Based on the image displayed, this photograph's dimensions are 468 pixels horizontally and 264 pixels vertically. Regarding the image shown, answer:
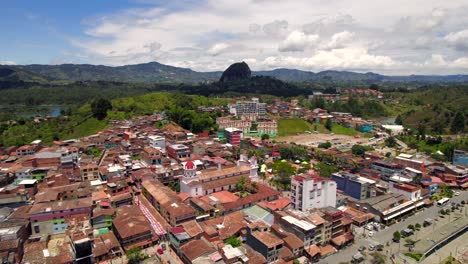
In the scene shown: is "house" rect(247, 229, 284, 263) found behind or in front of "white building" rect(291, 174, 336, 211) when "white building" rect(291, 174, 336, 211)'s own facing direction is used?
in front

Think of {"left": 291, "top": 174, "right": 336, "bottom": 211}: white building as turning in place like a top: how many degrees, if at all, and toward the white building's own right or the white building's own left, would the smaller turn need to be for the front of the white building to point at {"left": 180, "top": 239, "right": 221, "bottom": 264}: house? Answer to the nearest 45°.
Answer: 0° — it already faces it

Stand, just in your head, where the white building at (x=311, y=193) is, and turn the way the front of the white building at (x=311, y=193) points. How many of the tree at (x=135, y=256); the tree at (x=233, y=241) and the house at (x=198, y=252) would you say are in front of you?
3

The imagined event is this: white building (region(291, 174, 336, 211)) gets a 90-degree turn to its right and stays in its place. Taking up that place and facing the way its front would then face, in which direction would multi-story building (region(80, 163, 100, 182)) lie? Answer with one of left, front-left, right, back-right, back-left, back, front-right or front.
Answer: front-left

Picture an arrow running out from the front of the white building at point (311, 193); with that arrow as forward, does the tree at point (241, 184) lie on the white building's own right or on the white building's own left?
on the white building's own right

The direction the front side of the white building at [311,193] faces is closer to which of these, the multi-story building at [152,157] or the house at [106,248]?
the house

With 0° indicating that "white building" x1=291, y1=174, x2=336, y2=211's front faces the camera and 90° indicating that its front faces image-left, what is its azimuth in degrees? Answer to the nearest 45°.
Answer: approximately 45°

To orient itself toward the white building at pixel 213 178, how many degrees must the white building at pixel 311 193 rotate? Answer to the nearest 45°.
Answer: approximately 45° to its right

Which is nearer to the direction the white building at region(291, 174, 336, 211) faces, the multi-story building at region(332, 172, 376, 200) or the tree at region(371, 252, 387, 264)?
the tree

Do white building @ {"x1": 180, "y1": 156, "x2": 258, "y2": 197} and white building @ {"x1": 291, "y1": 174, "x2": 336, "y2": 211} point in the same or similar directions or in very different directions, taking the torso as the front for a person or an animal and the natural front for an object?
very different directions

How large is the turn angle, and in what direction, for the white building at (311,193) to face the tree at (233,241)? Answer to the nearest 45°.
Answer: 0° — it already faces it
